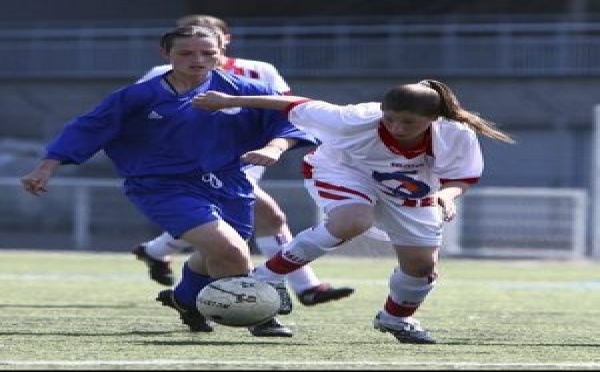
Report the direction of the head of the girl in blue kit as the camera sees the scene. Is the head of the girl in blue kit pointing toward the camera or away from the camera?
toward the camera

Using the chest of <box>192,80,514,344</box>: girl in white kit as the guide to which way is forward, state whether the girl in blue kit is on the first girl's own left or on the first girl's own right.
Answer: on the first girl's own right

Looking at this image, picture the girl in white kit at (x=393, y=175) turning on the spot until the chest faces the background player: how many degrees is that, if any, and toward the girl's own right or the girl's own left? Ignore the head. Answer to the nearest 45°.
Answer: approximately 135° to the girl's own right

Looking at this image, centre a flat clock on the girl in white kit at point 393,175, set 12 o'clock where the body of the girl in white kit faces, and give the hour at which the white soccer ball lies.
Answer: The white soccer ball is roughly at 2 o'clock from the girl in white kit.

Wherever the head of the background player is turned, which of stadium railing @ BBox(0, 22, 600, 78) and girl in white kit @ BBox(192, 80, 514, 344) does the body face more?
the girl in white kit

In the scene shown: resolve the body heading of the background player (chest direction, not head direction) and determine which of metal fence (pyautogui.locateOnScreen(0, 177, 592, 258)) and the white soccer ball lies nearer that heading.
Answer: the white soccer ball

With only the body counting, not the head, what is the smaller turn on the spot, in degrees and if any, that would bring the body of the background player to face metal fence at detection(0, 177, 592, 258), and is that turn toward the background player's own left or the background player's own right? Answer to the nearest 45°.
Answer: approximately 135° to the background player's own left

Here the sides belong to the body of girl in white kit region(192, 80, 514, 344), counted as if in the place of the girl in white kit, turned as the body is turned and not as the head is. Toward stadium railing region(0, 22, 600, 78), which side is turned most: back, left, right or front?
back

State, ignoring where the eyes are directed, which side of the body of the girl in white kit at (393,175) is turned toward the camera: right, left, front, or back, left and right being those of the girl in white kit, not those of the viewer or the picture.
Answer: front

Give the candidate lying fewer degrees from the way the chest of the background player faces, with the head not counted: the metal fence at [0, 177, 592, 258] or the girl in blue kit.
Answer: the girl in blue kit
